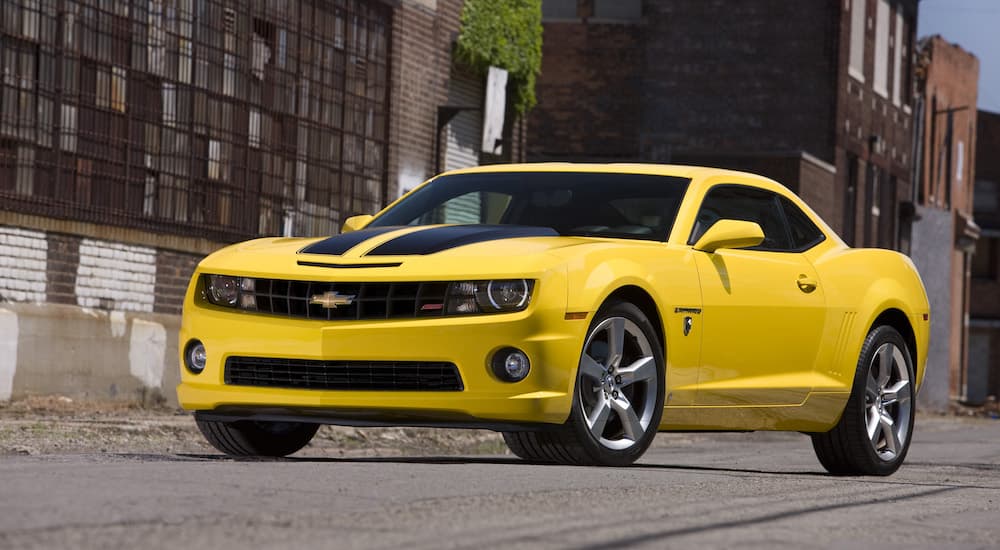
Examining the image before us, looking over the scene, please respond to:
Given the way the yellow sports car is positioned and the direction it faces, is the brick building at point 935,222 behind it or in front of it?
behind

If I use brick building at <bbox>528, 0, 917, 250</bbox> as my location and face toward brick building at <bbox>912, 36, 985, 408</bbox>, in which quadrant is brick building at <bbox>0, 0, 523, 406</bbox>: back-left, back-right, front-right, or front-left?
back-right

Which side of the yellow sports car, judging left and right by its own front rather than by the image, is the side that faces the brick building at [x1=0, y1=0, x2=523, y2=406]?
right

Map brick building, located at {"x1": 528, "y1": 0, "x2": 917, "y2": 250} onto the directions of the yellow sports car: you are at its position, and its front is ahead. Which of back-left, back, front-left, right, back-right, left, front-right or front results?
back-right

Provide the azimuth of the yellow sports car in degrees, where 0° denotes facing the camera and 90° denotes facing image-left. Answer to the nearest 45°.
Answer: approximately 45°
